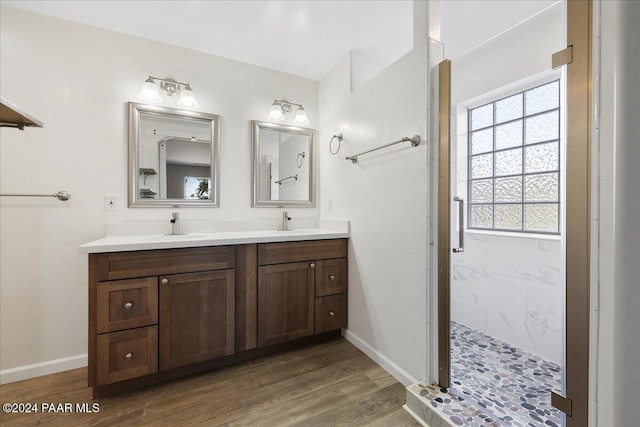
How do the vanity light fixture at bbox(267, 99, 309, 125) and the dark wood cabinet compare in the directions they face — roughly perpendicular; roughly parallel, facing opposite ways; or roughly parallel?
roughly parallel

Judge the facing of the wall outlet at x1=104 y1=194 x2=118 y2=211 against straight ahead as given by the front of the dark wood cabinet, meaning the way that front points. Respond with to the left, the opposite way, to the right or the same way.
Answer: the same way

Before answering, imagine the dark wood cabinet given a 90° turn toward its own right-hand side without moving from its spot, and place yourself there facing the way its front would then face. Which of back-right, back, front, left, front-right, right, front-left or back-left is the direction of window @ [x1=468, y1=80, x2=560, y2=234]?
back-left

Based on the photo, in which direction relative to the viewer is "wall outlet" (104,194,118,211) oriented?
toward the camera

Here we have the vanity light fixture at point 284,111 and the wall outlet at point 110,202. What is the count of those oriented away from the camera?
0

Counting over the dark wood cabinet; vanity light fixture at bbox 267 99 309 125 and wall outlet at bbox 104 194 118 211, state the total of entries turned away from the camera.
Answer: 0

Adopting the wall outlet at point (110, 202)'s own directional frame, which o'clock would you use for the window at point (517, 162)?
The window is roughly at 10 o'clock from the wall outlet.

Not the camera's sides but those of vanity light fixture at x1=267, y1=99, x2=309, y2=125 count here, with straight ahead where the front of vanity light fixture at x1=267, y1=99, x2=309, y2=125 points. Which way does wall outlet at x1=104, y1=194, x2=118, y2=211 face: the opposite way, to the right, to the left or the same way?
the same way

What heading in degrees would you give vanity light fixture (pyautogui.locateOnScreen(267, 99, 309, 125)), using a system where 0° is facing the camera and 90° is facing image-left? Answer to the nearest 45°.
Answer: approximately 315°

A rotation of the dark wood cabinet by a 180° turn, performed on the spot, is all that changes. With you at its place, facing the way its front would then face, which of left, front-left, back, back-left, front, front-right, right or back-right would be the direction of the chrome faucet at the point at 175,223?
front-left

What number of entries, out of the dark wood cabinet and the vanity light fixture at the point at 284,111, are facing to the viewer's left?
0

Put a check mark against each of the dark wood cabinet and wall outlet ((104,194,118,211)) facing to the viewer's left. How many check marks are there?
0

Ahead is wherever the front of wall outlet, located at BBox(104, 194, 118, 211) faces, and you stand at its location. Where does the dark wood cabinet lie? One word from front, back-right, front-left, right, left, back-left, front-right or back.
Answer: front-left

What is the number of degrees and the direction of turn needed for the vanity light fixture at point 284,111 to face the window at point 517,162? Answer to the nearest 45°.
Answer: approximately 45° to its left

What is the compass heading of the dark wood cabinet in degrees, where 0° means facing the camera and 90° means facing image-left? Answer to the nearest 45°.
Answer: approximately 315°
